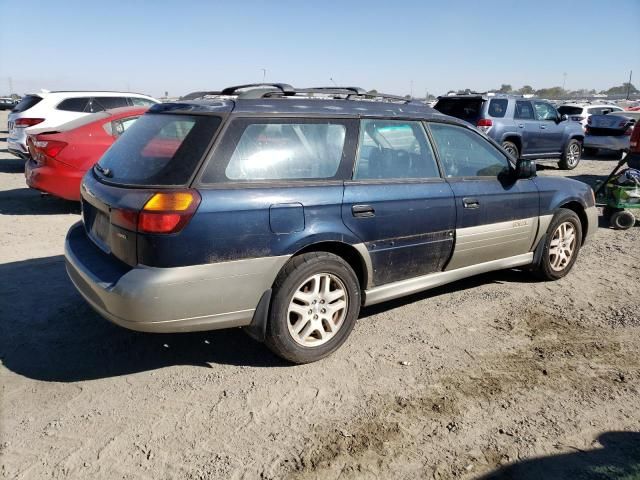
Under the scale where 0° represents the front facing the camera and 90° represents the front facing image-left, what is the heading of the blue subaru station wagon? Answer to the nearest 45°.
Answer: approximately 225°

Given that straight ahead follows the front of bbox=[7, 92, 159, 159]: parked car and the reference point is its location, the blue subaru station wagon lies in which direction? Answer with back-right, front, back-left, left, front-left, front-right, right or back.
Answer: back-right

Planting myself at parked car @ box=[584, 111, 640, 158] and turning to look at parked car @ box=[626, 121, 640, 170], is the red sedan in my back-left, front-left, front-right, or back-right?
front-right

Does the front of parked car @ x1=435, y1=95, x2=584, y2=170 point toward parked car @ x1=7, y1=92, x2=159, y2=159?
no

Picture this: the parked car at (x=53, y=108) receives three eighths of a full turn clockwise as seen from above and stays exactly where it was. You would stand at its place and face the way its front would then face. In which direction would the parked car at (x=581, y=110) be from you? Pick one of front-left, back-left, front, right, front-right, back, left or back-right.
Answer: left

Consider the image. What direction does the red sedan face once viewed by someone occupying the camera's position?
facing away from the viewer and to the right of the viewer

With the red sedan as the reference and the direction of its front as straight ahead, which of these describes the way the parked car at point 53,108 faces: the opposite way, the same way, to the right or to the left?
the same way

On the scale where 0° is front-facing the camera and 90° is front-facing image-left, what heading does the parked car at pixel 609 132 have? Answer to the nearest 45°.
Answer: approximately 225°

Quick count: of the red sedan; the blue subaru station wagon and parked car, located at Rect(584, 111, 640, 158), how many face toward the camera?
0

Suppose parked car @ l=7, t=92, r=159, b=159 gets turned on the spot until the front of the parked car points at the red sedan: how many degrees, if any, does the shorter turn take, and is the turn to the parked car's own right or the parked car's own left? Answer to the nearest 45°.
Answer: approximately 135° to the parked car's own right

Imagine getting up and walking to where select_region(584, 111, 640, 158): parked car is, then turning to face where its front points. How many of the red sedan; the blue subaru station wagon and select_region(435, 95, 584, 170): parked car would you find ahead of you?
0

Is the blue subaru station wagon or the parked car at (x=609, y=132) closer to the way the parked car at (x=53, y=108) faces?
the parked car

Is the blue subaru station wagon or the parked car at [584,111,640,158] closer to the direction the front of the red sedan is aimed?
the parked car

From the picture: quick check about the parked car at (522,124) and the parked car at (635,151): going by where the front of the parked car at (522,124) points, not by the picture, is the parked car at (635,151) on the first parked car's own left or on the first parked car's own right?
on the first parked car's own right

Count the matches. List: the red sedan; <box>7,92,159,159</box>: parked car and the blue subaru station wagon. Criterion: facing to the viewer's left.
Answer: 0

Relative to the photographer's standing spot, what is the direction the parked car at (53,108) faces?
facing away from the viewer and to the right of the viewer

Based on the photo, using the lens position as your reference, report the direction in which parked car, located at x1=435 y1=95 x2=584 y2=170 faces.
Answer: facing away from the viewer and to the right of the viewer

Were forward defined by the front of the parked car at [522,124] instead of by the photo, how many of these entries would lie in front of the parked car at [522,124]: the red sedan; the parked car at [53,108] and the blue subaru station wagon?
0

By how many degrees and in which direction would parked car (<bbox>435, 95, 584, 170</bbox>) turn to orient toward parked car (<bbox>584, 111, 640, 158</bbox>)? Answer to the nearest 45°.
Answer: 0° — it already faces it

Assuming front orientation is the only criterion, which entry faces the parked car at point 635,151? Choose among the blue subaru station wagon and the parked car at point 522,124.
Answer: the blue subaru station wagon
